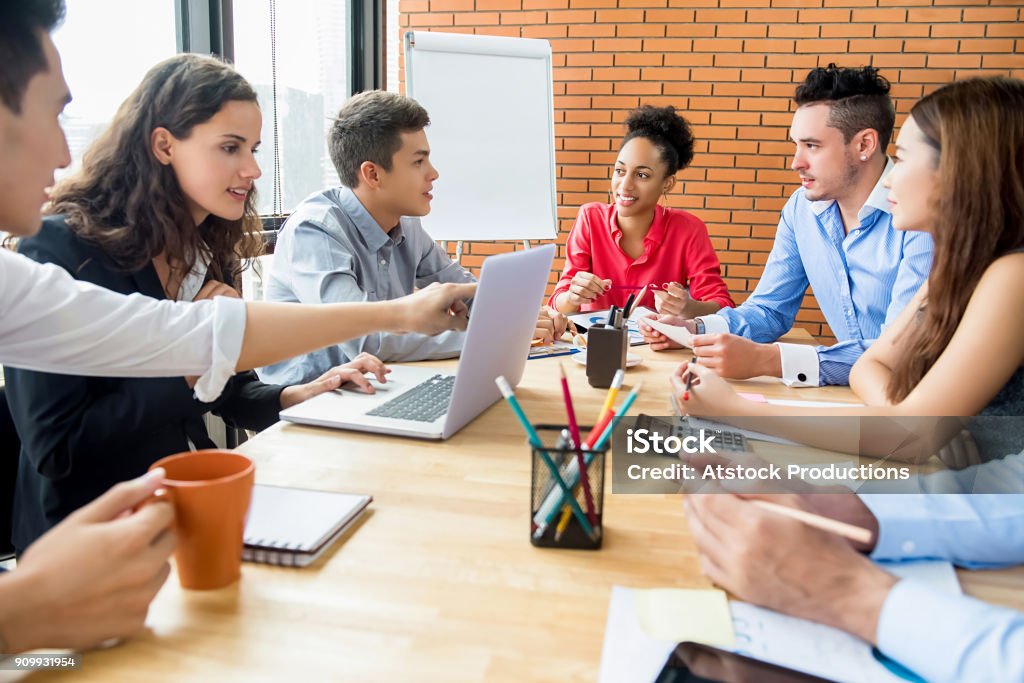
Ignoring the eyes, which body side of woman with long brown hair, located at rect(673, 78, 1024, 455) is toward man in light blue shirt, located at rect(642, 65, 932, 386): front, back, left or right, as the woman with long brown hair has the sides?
right

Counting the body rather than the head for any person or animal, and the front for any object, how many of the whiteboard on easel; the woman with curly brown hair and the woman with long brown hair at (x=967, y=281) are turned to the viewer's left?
1

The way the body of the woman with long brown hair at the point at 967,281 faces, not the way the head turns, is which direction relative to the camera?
to the viewer's left

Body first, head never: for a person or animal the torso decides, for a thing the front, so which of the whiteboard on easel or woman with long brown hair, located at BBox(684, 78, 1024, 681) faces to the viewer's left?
the woman with long brown hair

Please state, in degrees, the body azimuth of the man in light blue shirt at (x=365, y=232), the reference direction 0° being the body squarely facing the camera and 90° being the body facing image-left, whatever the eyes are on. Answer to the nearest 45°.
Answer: approximately 315°

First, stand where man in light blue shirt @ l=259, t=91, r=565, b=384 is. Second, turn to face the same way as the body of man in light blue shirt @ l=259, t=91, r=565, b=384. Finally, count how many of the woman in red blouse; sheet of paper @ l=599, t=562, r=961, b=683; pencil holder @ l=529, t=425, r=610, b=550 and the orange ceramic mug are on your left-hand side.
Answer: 1

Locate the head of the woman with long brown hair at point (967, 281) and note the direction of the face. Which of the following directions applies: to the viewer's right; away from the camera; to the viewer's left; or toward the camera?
to the viewer's left

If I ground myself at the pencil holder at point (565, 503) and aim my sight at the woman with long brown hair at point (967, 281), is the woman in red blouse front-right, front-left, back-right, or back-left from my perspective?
front-left

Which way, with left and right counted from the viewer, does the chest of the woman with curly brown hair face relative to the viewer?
facing the viewer and to the right of the viewer

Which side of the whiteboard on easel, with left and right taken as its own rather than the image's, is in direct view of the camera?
front

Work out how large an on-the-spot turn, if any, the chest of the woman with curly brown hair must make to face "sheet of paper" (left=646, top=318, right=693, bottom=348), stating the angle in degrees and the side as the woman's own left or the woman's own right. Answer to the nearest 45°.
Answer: approximately 45° to the woman's own left

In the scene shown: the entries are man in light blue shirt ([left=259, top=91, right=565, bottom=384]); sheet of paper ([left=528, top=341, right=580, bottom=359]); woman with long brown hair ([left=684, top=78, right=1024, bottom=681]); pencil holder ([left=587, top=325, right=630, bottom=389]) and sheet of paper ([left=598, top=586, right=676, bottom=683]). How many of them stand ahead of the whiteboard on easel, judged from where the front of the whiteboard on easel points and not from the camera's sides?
5

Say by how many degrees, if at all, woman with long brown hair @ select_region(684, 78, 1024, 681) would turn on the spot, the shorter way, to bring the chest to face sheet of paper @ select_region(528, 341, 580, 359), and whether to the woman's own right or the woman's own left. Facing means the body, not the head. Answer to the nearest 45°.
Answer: approximately 45° to the woman's own right

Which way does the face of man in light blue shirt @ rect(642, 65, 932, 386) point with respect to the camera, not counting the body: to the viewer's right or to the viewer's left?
to the viewer's left

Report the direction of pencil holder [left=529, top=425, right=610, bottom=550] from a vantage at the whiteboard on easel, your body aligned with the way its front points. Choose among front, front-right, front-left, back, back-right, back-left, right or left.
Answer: front

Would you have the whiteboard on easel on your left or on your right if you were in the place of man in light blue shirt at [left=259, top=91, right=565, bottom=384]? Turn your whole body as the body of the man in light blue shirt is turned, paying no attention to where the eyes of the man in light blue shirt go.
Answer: on your left

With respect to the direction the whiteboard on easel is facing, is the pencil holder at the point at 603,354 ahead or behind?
ahead
